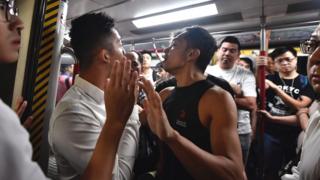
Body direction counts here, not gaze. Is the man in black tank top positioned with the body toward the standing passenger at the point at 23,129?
yes

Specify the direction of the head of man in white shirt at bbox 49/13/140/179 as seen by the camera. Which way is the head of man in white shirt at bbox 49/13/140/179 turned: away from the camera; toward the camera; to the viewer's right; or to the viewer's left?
to the viewer's right

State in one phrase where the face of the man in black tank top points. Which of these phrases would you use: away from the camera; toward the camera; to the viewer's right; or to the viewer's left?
to the viewer's left

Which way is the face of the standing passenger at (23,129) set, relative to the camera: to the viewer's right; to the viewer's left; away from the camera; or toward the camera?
to the viewer's right

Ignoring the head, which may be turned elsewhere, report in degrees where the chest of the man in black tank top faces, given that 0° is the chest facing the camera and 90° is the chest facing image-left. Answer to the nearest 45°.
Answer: approximately 45°

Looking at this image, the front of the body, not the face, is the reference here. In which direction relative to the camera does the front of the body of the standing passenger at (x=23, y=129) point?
to the viewer's right

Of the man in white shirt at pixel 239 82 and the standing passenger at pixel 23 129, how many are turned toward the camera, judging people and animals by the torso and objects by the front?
1
